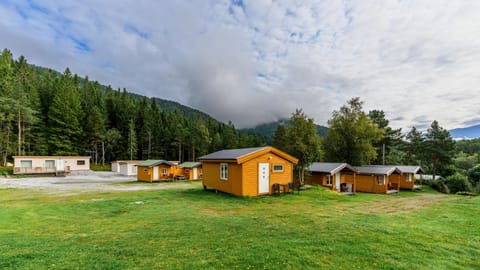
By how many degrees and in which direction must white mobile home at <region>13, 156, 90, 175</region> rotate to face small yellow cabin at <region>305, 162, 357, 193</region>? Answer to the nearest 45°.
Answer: approximately 45° to its left

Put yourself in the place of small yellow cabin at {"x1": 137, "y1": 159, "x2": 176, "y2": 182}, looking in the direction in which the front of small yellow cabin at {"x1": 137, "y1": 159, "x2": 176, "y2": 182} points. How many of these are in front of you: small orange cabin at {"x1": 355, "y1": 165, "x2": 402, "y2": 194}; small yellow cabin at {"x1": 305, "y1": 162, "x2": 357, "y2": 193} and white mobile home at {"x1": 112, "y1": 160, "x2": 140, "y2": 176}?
2

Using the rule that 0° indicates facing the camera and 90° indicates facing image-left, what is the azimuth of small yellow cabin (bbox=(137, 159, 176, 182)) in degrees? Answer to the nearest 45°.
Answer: approximately 315°

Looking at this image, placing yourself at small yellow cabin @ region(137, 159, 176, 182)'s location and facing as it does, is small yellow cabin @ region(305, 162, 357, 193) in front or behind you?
in front

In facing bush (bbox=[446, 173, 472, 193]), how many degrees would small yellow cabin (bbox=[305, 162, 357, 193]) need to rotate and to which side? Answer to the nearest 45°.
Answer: approximately 90° to its left

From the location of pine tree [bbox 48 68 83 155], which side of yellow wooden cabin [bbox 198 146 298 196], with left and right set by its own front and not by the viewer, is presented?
back

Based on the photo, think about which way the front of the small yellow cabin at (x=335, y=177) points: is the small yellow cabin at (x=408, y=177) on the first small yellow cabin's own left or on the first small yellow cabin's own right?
on the first small yellow cabin's own left

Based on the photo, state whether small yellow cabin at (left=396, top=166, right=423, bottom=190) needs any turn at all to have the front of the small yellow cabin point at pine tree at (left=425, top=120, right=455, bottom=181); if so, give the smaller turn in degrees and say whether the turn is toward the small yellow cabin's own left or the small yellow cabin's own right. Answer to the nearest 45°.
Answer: approximately 135° to the small yellow cabin's own left

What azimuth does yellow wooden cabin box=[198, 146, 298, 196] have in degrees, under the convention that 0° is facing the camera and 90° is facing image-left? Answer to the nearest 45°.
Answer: approximately 315°

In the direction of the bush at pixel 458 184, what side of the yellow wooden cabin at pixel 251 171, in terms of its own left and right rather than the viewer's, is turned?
left
